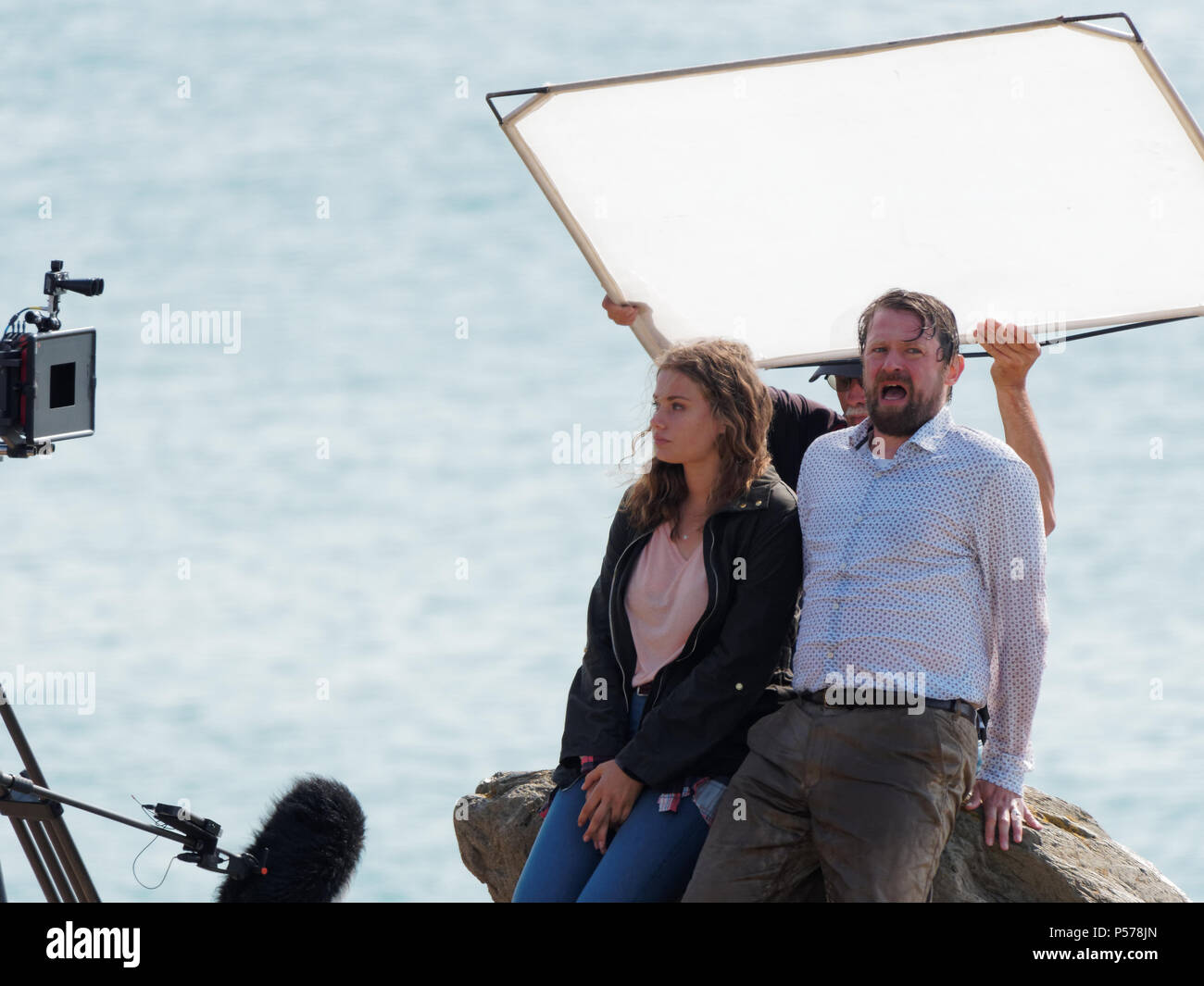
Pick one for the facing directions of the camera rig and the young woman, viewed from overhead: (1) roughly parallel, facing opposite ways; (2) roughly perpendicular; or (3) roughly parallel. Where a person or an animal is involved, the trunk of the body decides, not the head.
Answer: roughly perpendicular

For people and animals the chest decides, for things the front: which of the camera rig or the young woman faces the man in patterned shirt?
the camera rig

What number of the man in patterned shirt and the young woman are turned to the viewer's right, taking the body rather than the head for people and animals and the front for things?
0

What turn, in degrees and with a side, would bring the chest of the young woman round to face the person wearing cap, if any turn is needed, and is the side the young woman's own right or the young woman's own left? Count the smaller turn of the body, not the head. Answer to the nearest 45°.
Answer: approximately 180°

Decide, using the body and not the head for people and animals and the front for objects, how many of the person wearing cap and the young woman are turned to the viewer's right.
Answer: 0

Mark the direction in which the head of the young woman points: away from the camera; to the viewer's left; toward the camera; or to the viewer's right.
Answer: to the viewer's left

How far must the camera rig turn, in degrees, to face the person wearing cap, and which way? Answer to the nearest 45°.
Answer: approximately 45° to its left

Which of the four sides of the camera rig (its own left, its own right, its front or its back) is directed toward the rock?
front

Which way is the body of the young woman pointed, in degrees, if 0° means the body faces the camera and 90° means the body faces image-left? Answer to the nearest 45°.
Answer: approximately 45°
